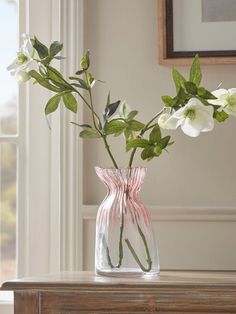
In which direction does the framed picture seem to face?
toward the camera

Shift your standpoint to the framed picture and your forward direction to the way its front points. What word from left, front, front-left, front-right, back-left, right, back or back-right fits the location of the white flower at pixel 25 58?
front-right
